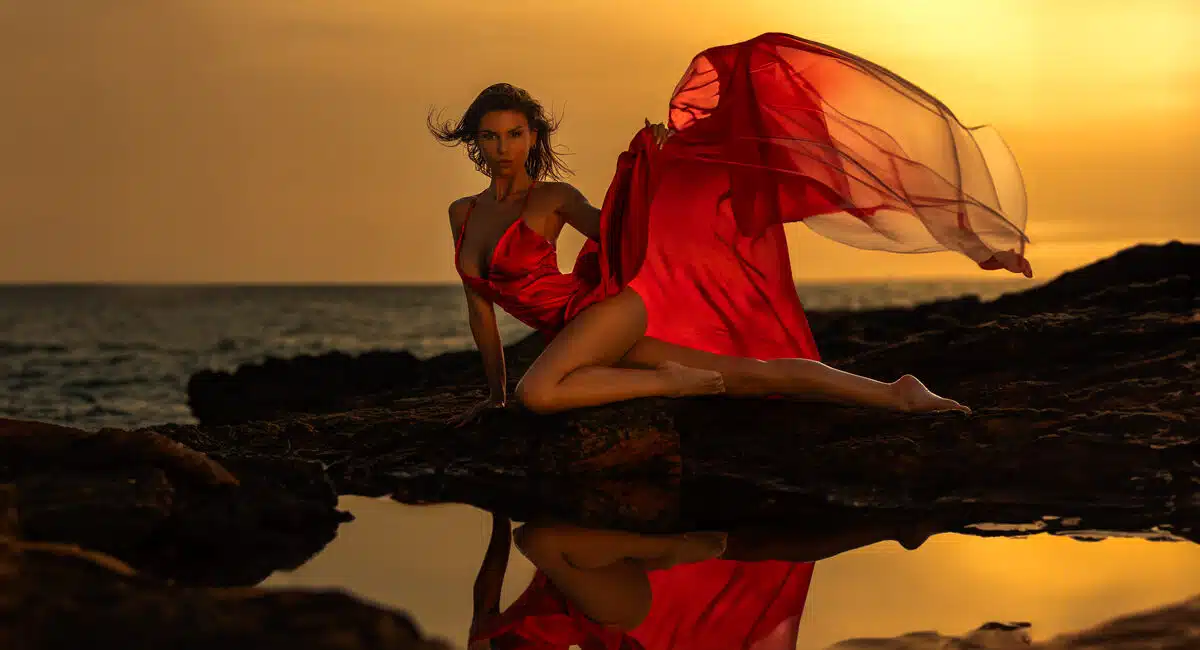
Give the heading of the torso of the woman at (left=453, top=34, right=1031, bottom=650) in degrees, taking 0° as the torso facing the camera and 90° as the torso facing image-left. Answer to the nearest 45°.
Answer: approximately 45°

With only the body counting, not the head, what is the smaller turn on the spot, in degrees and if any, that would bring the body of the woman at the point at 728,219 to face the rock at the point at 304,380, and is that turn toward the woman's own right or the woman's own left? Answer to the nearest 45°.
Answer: approximately 90° to the woman's own right

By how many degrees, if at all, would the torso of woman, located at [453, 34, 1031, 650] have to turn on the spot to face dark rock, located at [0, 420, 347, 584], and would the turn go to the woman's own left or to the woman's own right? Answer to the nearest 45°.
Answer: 0° — they already face it
